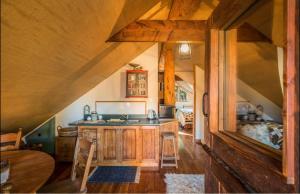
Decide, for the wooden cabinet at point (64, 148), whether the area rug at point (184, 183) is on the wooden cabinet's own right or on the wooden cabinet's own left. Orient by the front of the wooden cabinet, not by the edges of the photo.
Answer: on the wooden cabinet's own left

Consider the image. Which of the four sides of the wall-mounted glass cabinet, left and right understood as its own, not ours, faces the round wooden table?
front

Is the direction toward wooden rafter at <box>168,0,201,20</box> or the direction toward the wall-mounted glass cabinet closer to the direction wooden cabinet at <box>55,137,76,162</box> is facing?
the wooden rafter

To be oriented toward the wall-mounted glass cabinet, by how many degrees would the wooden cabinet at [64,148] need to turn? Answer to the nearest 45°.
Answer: approximately 90° to its left

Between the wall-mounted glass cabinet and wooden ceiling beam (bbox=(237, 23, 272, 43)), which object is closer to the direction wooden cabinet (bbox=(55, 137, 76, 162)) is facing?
the wooden ceiling beam

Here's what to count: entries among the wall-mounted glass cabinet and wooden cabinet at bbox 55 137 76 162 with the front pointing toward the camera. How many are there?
2

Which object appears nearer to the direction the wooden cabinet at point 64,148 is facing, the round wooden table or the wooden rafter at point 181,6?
the round wooden table

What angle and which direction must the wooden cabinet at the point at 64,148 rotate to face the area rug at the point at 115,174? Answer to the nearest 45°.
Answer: approximately 45° to its left
